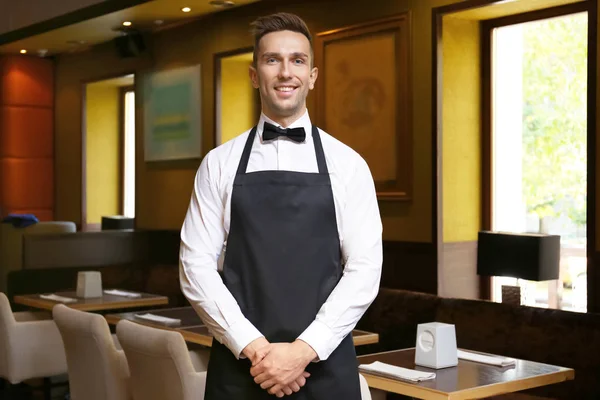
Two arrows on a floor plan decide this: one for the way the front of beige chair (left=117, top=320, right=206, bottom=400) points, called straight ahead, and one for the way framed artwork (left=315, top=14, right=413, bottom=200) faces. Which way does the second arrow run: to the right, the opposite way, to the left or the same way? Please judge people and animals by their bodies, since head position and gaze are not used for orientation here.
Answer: the opposite way

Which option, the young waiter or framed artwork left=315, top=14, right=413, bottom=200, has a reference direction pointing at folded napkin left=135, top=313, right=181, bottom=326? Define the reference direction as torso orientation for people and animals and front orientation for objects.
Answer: the framed artwork

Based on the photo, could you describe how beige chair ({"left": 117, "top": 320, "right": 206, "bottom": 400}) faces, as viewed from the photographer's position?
facing away from the viewer and to the right of the viewer

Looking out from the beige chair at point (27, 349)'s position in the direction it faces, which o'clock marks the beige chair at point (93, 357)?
the beige chair at point (93, 357) is roughly at 4 o'clock from the beige chair at point (27, 349).

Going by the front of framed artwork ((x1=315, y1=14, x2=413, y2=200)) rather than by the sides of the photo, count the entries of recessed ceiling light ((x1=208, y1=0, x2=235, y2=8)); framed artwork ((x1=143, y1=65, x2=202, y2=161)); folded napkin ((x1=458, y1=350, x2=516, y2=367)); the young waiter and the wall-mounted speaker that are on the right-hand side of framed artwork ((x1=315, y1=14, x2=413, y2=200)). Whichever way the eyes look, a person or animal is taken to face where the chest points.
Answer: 3

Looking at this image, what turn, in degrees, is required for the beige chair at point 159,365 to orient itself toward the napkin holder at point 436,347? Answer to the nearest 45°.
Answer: approximately 45° to its right

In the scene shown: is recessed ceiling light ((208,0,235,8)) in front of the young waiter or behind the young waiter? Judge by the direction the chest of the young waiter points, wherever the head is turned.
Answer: behind

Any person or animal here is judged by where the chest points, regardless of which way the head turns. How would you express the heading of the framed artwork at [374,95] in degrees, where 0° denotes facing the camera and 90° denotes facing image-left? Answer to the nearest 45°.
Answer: approximately 45°
